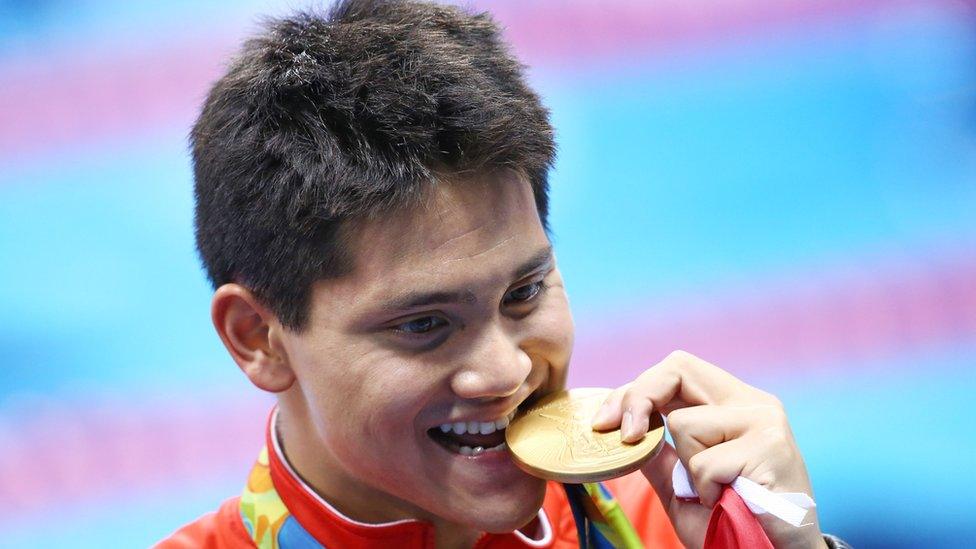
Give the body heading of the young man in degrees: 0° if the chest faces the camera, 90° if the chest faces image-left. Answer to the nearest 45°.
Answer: approximately 315°

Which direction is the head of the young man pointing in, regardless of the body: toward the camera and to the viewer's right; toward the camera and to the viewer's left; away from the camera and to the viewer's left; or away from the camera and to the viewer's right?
toward the camera and to the viewer's right
